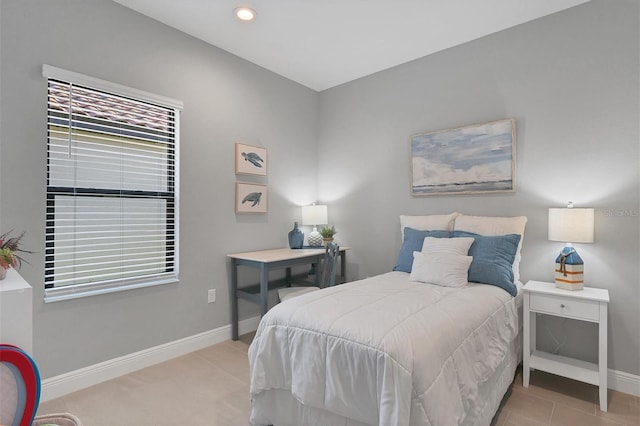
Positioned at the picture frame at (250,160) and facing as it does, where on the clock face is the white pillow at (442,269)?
The white pillow is roughly at 12 o'clock from the picture frame.

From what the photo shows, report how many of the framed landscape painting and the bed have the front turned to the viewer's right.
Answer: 0

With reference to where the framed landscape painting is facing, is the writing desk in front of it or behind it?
in front

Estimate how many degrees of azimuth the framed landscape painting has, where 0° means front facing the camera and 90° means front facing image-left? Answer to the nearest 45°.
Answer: approximately 45°

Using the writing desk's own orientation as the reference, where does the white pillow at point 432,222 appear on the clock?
The white pillow is roughly at 11 o'clock from the writing desk.

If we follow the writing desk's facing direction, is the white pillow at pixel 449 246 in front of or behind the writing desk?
in front

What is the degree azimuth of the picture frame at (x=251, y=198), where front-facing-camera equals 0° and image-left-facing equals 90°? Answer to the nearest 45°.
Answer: approximately 315°

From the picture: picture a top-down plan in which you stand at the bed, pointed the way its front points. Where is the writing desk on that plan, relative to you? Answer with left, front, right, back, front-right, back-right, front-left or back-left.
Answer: right
